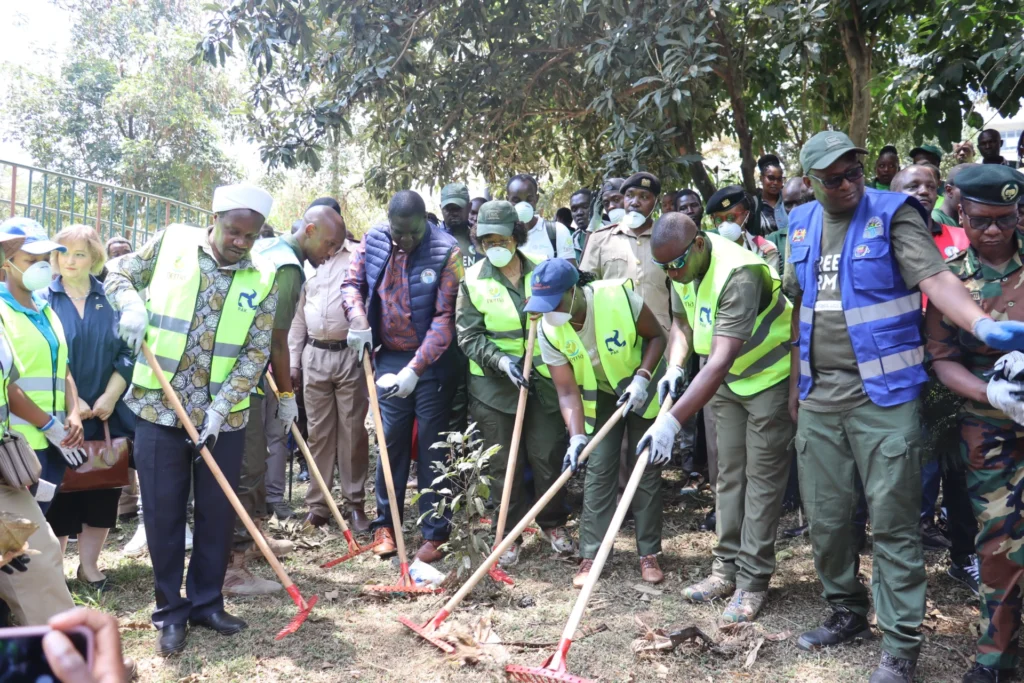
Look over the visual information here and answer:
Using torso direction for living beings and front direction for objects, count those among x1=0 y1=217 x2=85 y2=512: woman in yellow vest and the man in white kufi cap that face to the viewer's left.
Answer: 0

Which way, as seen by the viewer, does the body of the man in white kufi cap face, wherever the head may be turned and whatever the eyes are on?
toward the camera

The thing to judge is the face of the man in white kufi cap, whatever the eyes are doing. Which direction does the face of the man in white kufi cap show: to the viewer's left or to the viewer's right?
to the viewer's right

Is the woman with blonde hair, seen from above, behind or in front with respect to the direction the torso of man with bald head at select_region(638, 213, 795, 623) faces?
in front

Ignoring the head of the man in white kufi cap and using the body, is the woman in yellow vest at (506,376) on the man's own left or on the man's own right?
on the man's own left

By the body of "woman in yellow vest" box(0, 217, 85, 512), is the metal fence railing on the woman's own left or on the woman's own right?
on the woman's own left

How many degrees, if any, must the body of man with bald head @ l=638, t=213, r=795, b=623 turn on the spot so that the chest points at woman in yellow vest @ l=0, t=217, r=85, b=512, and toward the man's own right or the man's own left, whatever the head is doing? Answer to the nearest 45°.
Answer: approximately 45° to the man's own right

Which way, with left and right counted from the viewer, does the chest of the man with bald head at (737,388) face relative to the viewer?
facing the viewer and to the left of the viewer

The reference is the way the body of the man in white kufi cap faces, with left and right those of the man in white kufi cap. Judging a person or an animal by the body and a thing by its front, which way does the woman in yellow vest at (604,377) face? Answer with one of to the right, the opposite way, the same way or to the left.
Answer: to the right

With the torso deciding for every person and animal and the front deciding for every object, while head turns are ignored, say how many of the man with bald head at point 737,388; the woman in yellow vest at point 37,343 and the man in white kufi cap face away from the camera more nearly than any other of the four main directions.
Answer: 0

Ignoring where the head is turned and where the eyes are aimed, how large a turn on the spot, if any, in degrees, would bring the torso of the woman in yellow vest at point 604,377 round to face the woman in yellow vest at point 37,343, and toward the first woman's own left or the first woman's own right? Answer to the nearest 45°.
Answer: approximately 45° to the first woman's own right

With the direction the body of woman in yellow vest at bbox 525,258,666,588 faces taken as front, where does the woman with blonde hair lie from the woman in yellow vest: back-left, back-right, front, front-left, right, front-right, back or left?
front-right

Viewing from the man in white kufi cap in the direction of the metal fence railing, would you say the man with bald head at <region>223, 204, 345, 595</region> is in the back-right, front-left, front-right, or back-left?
front-right

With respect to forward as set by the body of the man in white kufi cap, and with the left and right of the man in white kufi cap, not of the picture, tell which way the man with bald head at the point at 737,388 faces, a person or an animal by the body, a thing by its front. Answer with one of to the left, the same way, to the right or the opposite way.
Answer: to the right

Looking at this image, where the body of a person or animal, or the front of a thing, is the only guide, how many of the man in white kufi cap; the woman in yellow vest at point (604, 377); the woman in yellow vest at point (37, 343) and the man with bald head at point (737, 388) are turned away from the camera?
0

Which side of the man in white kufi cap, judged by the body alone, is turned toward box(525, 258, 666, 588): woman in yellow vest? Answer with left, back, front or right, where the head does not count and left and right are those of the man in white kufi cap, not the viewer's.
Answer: left
